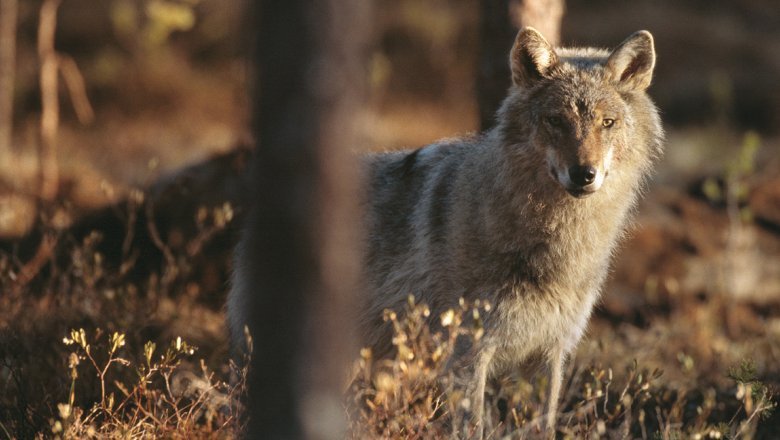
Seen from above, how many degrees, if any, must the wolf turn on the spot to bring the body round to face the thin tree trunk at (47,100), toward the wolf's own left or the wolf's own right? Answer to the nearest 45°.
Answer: approximately 180°

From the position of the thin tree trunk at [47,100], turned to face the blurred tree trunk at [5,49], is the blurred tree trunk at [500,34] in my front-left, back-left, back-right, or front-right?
back-right

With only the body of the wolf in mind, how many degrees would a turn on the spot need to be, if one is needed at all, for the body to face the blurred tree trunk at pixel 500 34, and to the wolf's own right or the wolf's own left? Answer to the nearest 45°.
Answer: approximately 135° to the wolf's own left

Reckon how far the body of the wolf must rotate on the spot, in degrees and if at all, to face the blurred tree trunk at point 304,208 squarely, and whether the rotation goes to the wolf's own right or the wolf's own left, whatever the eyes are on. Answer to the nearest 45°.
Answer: approximately 45° to the wolf's own right

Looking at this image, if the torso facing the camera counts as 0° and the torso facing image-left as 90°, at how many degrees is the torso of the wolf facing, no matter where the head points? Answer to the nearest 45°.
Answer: approximately 315°

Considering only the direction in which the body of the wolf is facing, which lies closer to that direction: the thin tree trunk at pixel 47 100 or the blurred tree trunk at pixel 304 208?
the blurred tree trunk

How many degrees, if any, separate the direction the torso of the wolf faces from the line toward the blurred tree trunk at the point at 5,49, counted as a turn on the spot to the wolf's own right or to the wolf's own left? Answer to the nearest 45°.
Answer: approximately 180°
